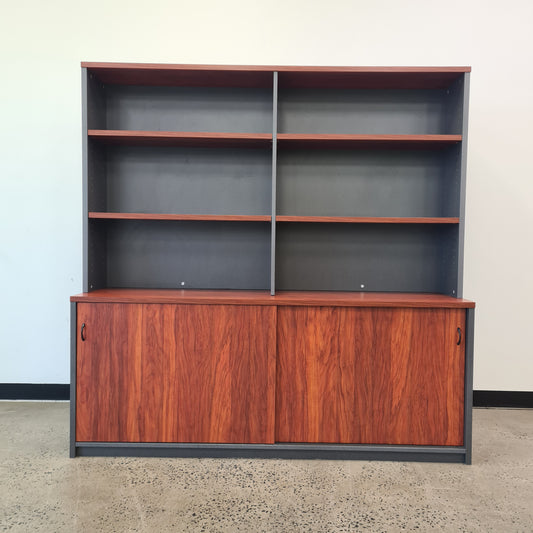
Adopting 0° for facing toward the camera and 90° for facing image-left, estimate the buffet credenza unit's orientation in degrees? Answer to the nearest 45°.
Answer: approximately 0°

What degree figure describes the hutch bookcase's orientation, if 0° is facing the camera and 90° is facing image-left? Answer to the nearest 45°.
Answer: approximately 0°
